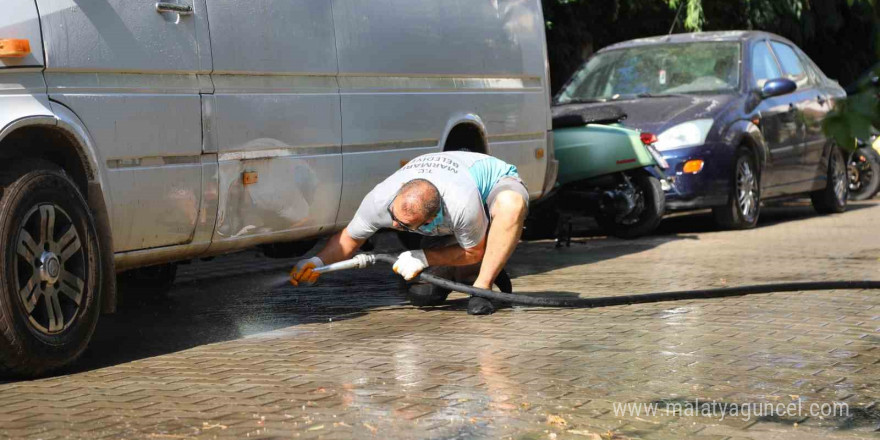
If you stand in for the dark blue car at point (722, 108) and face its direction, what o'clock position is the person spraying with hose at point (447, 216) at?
The person spraying with hose is roughly at 11 o'clock from the dark blue car.

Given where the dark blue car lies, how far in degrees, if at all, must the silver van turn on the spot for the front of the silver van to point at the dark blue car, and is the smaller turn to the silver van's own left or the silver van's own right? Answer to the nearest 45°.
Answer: approximately 180°

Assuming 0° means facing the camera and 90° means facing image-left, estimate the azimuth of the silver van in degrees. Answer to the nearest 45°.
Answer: approximately 45°

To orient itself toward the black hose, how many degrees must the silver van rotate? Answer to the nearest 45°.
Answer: approximately 135° to its left

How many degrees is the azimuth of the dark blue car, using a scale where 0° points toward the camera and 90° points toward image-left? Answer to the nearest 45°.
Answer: approximately 45°

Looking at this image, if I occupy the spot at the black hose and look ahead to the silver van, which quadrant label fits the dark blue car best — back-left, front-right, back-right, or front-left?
back-right

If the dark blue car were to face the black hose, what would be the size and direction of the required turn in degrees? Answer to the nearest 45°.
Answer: approximately 45° to its left

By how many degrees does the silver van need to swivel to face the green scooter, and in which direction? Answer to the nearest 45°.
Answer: approximately 180°
